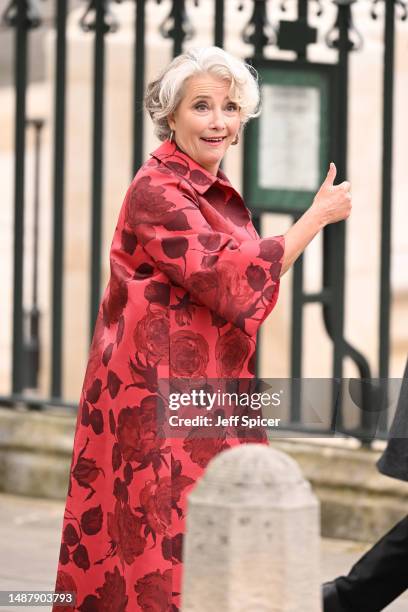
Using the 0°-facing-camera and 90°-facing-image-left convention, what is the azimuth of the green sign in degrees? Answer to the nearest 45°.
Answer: approximately 0°

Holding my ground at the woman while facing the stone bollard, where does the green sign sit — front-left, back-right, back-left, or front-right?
back-left

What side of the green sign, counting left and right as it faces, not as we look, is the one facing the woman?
front

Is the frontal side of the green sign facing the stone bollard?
yes
